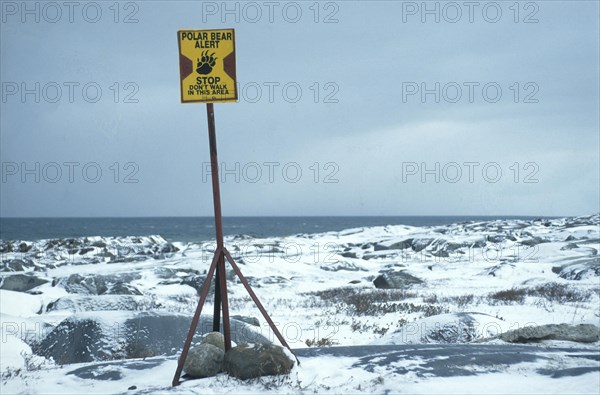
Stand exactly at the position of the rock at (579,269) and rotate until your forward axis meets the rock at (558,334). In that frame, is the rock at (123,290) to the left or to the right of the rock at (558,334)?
right

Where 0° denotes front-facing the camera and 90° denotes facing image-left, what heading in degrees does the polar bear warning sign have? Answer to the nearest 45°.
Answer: approximately 0°

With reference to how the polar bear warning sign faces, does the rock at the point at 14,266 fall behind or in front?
behind

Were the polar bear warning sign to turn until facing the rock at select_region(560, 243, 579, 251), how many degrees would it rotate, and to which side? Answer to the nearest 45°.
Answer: approximately 135° to its left
